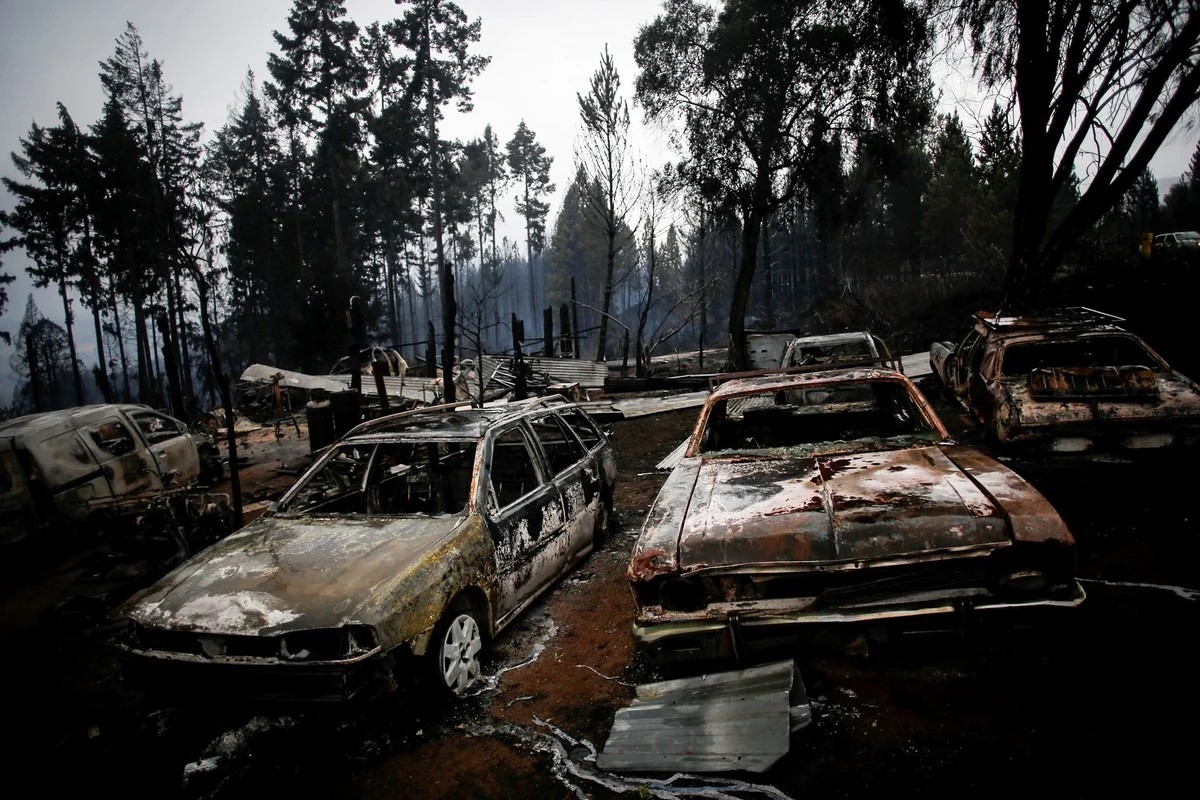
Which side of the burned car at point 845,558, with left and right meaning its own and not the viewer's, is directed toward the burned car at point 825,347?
back

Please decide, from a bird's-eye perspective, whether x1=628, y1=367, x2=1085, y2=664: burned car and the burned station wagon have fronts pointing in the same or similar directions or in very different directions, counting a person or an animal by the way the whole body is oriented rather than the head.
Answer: same or similar directions

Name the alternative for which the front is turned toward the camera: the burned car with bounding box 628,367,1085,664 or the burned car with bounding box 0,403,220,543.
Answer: the burned car with bounding box 628,367,1085,664

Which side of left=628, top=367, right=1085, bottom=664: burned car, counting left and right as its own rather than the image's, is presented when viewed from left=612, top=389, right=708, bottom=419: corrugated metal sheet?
back

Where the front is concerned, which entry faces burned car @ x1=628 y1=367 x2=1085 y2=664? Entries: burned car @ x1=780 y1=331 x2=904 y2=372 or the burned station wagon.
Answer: burned car @ x1=780 y1=331 x2=904 y2=372

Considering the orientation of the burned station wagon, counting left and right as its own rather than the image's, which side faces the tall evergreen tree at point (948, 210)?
back

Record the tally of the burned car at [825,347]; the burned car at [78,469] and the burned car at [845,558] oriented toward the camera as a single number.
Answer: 2

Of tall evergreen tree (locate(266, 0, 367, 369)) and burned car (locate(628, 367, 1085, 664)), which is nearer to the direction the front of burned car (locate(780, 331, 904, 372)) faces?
the burned car

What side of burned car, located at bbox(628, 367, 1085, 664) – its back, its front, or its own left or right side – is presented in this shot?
front

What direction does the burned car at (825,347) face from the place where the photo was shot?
facing the viewer

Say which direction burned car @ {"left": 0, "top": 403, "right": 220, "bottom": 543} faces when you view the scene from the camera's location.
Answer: facing away from the viewer and to the right of the viewer

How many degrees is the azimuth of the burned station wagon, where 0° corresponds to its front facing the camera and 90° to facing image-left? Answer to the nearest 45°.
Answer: approximately 45°

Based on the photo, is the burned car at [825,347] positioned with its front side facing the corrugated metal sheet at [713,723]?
yes

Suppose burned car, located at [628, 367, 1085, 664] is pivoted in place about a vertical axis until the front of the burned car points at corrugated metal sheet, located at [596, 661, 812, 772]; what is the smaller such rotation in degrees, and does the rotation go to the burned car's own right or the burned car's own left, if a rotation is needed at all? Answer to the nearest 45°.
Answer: approximately 45° to the burned car's own right

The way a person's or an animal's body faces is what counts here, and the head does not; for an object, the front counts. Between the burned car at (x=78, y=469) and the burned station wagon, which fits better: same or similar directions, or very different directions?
very different directions
